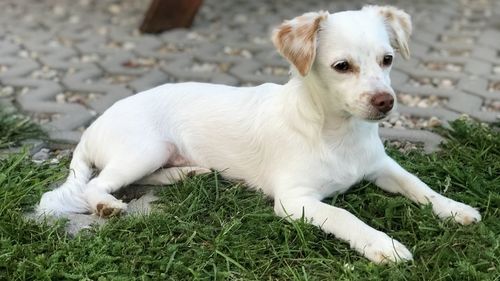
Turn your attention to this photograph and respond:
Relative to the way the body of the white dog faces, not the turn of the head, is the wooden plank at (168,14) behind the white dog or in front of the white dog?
behind

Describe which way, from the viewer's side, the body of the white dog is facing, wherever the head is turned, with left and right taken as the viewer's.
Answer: facing the viewer and to the right of the viewer
